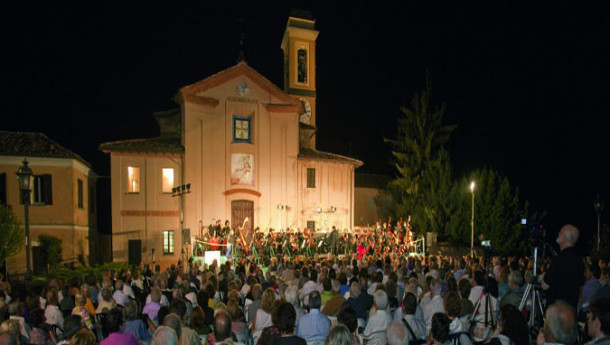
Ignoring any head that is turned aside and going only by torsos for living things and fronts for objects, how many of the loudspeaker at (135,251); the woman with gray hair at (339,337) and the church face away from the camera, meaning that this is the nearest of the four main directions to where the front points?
1

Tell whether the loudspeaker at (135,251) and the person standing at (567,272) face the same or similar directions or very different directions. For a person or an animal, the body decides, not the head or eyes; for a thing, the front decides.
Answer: very different directions

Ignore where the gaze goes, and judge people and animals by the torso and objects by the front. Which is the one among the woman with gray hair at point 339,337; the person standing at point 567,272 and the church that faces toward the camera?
the church

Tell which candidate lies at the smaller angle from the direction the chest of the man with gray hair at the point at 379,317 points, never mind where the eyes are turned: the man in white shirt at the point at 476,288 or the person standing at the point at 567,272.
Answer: the man in white shirt

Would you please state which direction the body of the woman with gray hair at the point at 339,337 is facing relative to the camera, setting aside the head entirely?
away from the camera

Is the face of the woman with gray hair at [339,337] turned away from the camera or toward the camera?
away from the camera

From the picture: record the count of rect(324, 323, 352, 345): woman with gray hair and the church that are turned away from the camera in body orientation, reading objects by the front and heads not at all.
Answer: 1

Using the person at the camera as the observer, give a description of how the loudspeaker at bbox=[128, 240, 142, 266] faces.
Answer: facing the viewer

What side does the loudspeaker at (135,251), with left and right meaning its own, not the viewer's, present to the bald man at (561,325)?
front

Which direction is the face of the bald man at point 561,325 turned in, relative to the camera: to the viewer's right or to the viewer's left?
to the viewer's left

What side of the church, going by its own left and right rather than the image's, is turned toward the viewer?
front

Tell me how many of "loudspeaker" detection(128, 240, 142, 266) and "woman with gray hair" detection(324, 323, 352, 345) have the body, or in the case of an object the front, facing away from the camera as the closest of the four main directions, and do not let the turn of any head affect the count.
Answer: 1

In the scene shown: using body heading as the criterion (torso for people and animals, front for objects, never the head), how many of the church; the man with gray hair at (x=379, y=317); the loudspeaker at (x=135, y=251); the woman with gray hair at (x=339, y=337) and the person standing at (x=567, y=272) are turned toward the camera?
2

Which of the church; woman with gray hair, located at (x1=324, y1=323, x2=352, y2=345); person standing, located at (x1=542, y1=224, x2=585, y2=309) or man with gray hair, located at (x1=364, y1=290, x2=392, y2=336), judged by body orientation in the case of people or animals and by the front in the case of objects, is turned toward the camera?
the church

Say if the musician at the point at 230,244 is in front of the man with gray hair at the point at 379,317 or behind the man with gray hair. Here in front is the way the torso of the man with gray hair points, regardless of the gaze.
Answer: in front
